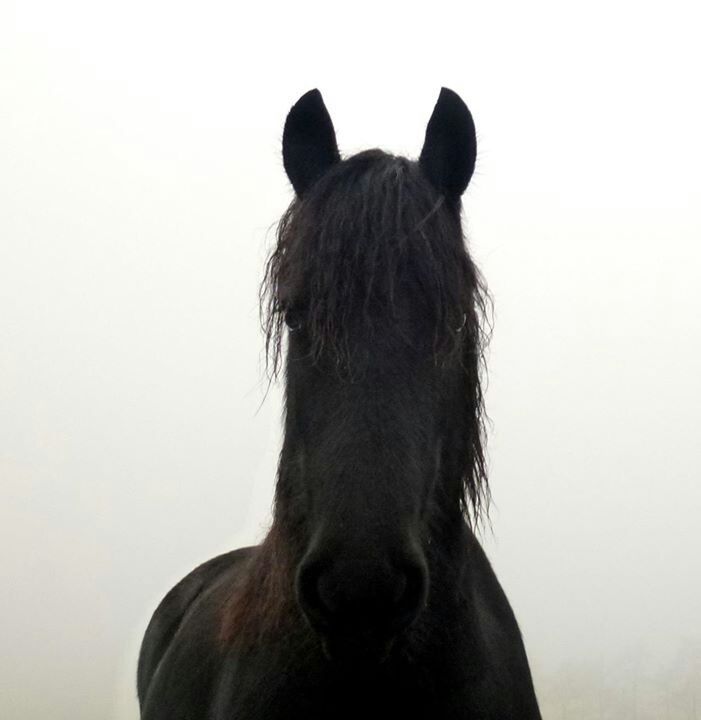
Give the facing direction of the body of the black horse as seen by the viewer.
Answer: toward the camera
